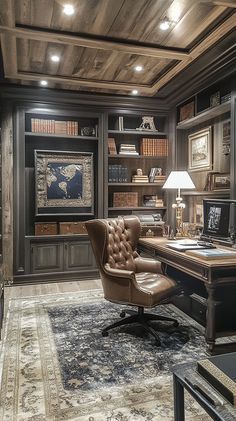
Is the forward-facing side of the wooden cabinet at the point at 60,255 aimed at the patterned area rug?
yes

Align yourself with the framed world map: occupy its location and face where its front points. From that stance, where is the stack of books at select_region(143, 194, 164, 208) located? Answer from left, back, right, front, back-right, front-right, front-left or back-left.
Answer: left

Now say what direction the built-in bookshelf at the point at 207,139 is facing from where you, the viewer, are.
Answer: facing the viewer and to the left of the viewer

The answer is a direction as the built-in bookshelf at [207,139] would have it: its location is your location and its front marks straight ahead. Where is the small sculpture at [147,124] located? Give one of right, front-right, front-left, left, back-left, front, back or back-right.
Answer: right

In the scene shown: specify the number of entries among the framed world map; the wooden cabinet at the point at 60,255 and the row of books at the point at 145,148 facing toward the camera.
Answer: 3

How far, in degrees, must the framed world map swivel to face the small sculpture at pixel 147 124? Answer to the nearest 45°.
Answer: approximately 90° to its left

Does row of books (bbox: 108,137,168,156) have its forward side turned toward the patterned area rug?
yes

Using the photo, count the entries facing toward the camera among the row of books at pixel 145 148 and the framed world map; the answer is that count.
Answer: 2
